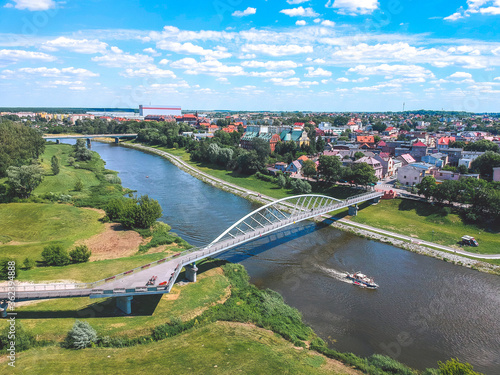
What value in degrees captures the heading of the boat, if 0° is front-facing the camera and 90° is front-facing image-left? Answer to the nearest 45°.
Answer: approximately 315°

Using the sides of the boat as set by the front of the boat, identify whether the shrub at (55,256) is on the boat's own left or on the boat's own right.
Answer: on the boat's own right

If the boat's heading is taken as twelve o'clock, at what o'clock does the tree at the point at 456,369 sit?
The tree is roughly at 1 o'clock from the boat.

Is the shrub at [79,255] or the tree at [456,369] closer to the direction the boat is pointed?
the tree

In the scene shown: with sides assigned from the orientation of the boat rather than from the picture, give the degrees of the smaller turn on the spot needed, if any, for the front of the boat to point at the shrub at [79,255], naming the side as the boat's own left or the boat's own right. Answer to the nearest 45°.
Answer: approximately 135° to the boat's own right

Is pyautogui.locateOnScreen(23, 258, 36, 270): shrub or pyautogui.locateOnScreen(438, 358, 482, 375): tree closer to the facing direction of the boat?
the tree

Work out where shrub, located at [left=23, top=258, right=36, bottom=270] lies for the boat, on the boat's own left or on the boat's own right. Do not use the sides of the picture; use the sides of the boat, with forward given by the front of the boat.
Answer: on the boat's own right

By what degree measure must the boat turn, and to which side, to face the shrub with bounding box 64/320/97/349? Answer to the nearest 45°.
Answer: approximately 90° to its right
